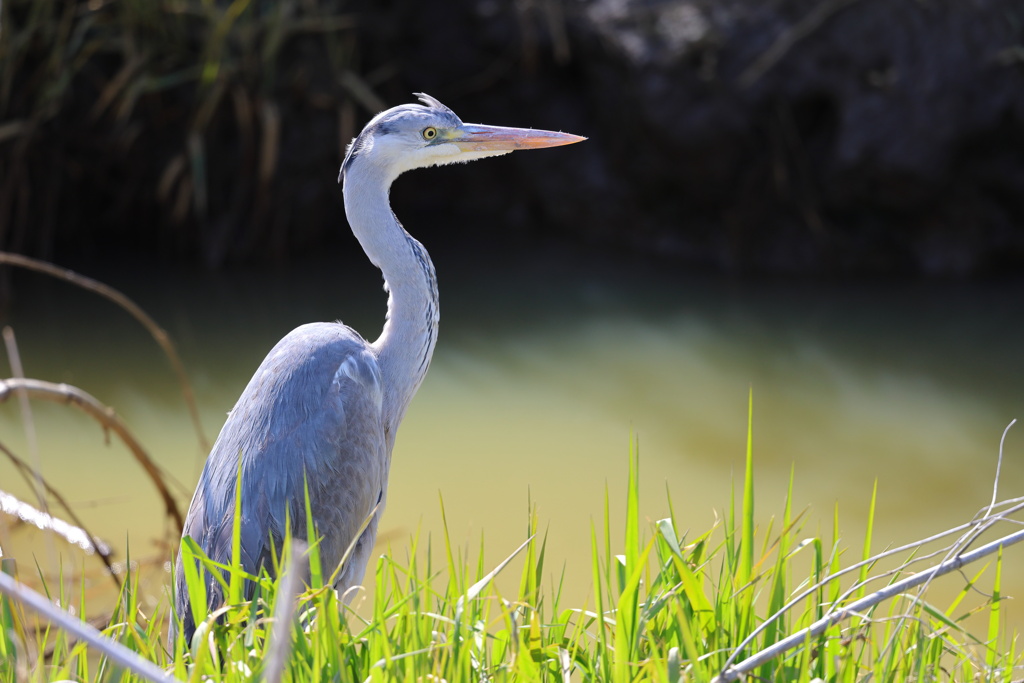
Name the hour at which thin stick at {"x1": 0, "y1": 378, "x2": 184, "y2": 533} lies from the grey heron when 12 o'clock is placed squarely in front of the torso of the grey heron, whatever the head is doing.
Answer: The thin stick is roughly at 7 o'clock from the grey heron.

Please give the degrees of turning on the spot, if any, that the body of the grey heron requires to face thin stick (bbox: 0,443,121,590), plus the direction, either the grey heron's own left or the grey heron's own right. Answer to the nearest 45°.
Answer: approximately 135° to the grey heron's own left

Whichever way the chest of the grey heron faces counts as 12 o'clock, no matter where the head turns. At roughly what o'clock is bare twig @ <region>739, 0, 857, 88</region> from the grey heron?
The bare twig is roughly at 10 o'clock from the grey heron.

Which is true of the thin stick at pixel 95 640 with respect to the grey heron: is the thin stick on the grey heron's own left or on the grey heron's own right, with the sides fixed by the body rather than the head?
on the grey heron's own right

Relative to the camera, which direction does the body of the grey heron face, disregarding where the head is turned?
to the viewer's right

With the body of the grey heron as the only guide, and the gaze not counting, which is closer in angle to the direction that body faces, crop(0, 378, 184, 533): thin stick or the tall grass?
the tall grass

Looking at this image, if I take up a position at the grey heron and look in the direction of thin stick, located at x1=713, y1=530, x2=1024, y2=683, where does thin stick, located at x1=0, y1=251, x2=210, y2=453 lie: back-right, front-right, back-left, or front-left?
back-right
